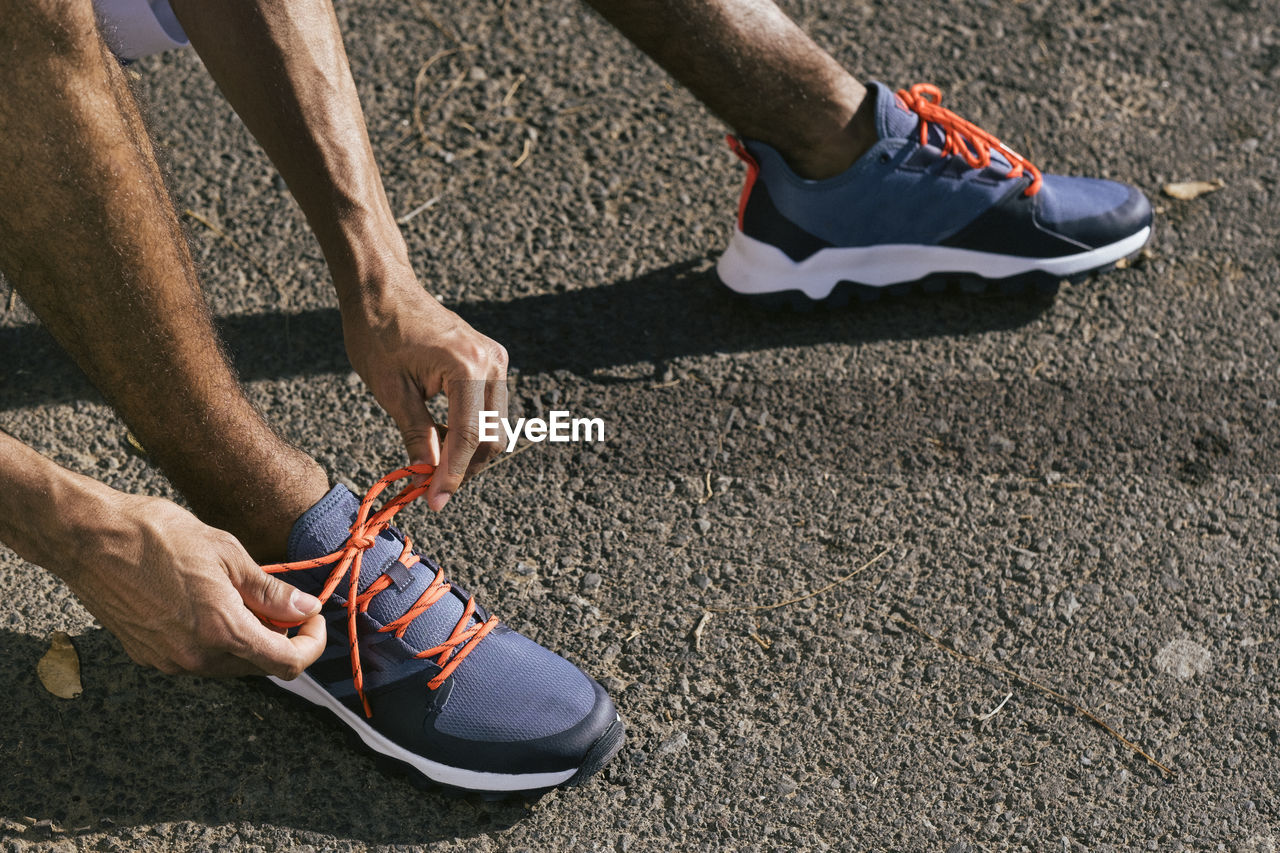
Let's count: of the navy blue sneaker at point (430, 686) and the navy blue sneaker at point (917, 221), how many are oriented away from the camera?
0

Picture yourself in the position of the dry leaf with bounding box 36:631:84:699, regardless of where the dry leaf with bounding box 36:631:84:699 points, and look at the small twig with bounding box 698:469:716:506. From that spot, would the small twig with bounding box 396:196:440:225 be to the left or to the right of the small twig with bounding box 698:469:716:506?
left

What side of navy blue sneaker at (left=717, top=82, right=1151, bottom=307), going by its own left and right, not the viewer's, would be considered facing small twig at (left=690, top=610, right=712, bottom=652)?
right

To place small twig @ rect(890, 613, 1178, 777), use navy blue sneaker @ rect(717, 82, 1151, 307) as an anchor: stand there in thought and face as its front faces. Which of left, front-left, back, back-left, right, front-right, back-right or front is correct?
right

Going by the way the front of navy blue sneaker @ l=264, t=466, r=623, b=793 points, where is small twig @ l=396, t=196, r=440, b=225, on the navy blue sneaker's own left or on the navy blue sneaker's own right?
on the navy blue sneaker's own left

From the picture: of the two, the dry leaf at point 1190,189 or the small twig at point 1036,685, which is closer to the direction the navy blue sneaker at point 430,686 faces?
the small twig

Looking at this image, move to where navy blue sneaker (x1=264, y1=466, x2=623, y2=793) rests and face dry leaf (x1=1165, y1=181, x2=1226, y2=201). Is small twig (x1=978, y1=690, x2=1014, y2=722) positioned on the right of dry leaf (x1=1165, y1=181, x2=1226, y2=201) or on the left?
right

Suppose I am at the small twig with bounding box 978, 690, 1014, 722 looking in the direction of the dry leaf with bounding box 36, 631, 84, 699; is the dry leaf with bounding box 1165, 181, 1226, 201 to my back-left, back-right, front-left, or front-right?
back-right

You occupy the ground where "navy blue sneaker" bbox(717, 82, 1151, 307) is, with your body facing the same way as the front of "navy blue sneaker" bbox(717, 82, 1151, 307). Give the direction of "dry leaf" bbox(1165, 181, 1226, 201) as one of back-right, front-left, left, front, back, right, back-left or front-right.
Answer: front-left

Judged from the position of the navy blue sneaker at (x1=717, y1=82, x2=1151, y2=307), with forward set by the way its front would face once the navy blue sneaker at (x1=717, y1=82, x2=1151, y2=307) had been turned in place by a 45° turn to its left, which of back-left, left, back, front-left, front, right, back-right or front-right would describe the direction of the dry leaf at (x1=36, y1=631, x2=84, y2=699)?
back

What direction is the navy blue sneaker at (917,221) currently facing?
to the viewer's right

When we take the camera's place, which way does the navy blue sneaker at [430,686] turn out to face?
facing the viewer and to the right of the viewer

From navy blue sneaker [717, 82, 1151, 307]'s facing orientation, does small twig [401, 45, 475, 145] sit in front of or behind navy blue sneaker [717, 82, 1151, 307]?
behind
